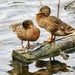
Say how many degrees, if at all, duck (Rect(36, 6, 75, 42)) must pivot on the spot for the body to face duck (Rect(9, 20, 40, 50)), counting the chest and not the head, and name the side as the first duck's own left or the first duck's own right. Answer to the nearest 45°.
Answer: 0° — it already faces it

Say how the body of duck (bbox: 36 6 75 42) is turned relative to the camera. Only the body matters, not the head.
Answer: to the viewer's left
